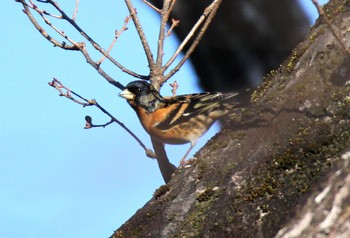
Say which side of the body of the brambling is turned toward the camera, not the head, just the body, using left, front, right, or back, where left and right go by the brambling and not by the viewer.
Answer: left

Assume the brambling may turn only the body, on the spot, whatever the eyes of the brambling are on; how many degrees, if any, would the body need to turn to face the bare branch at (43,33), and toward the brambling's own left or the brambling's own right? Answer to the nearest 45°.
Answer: approximately 45° to the brambling's own left
